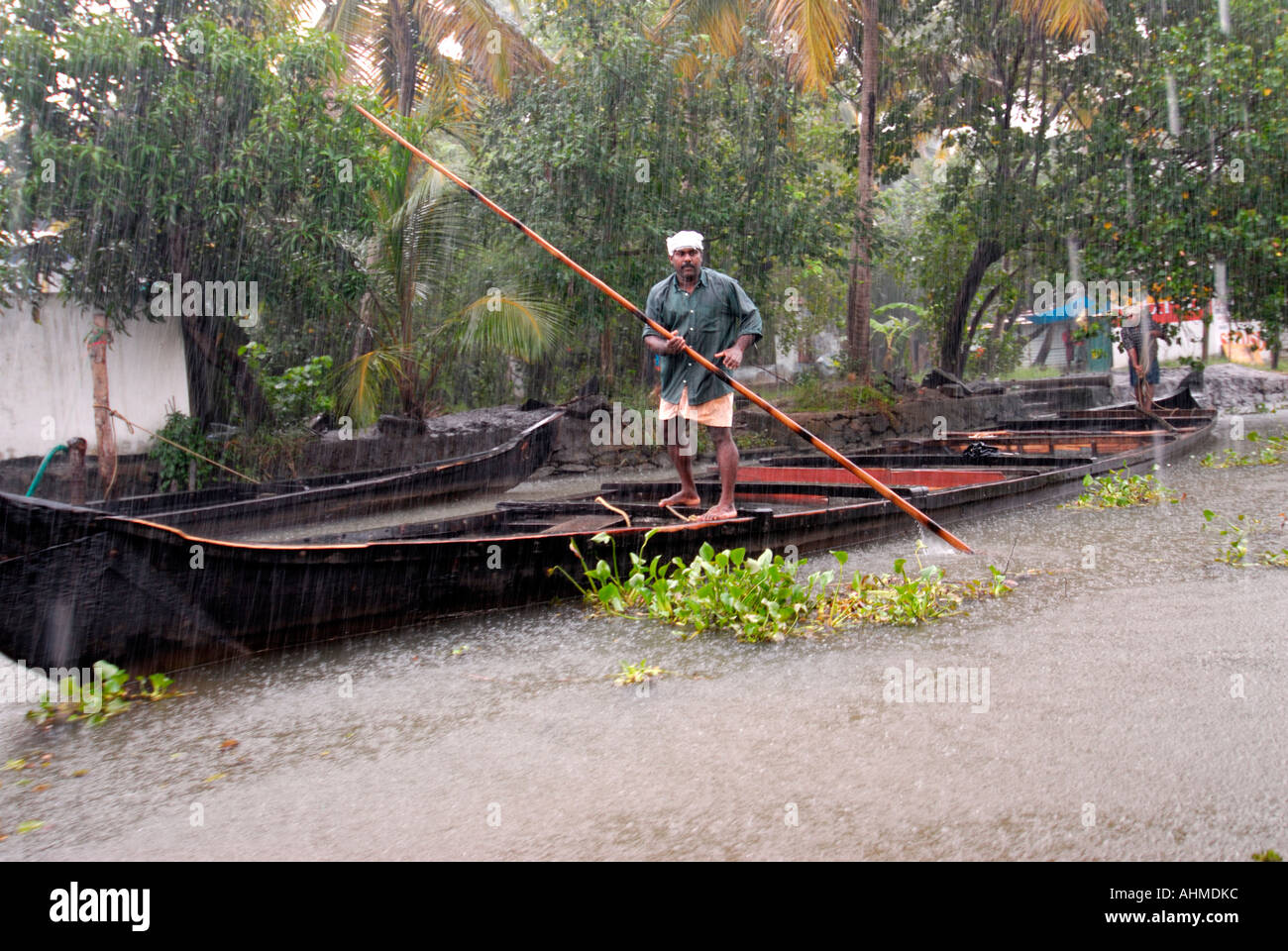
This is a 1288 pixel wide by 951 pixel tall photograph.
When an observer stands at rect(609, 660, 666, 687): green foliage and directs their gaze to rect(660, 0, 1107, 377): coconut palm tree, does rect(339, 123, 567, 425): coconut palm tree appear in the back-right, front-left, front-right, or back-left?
front-left

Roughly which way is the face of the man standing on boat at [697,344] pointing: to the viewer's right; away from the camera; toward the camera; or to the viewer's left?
toward the camera
